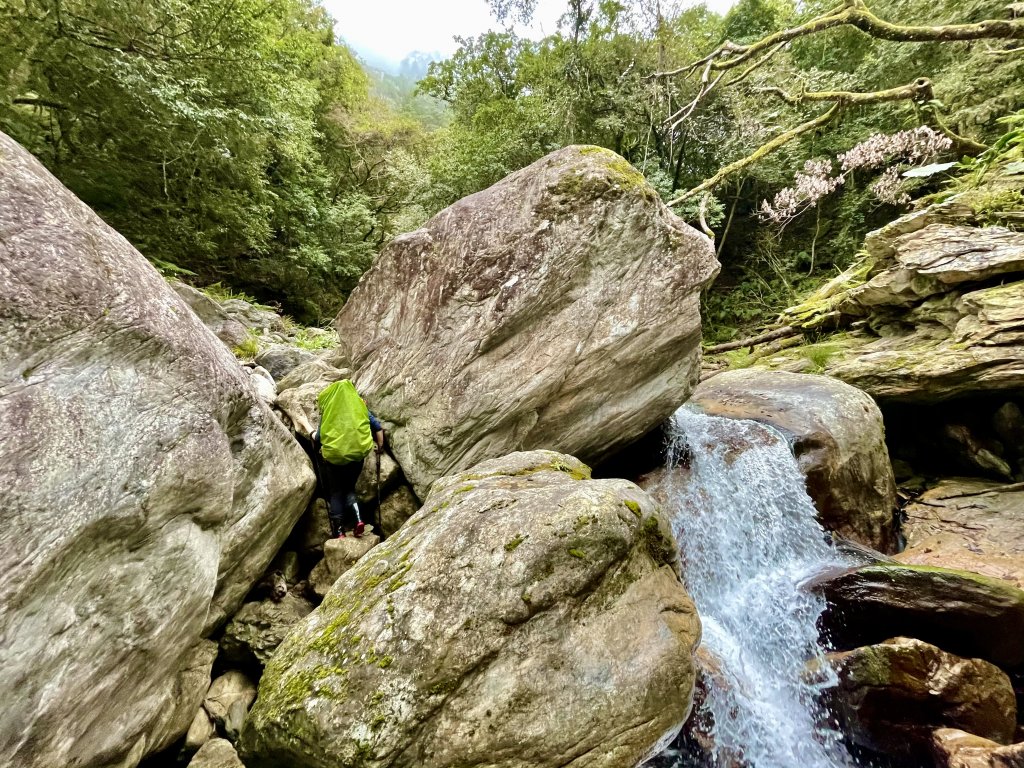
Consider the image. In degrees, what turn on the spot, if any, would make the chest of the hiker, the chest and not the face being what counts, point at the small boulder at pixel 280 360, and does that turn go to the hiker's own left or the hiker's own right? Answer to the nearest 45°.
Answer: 0° — they already face it

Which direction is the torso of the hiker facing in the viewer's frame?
away from the camera

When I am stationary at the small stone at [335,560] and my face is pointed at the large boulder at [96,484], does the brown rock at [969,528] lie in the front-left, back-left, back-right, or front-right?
back-left

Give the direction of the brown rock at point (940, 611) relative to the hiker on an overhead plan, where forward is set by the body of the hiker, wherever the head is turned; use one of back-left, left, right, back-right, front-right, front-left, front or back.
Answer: back-right

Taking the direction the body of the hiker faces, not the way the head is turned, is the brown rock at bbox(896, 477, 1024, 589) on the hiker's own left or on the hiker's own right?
on the hiker's own right

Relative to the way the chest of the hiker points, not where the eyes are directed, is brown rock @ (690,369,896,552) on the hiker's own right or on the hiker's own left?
on the hiker's own right

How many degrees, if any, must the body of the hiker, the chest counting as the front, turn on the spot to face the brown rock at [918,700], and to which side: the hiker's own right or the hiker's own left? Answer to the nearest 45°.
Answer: approximately 135° to the hiker's own right

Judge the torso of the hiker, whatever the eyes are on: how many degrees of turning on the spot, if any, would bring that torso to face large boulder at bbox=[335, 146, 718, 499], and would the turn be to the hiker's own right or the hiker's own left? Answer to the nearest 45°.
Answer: approximately 90° to the hiker's own right

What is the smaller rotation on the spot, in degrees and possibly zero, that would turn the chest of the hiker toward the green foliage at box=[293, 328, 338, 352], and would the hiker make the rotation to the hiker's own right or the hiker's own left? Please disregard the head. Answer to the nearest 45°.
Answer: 0° — they already face it

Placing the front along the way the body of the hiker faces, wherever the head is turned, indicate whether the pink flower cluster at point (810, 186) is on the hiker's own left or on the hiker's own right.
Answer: on the hiker's own right

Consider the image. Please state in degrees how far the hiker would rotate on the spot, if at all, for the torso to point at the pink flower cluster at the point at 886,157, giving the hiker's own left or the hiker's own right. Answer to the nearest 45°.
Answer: approximately 90° to the hiker's own right
